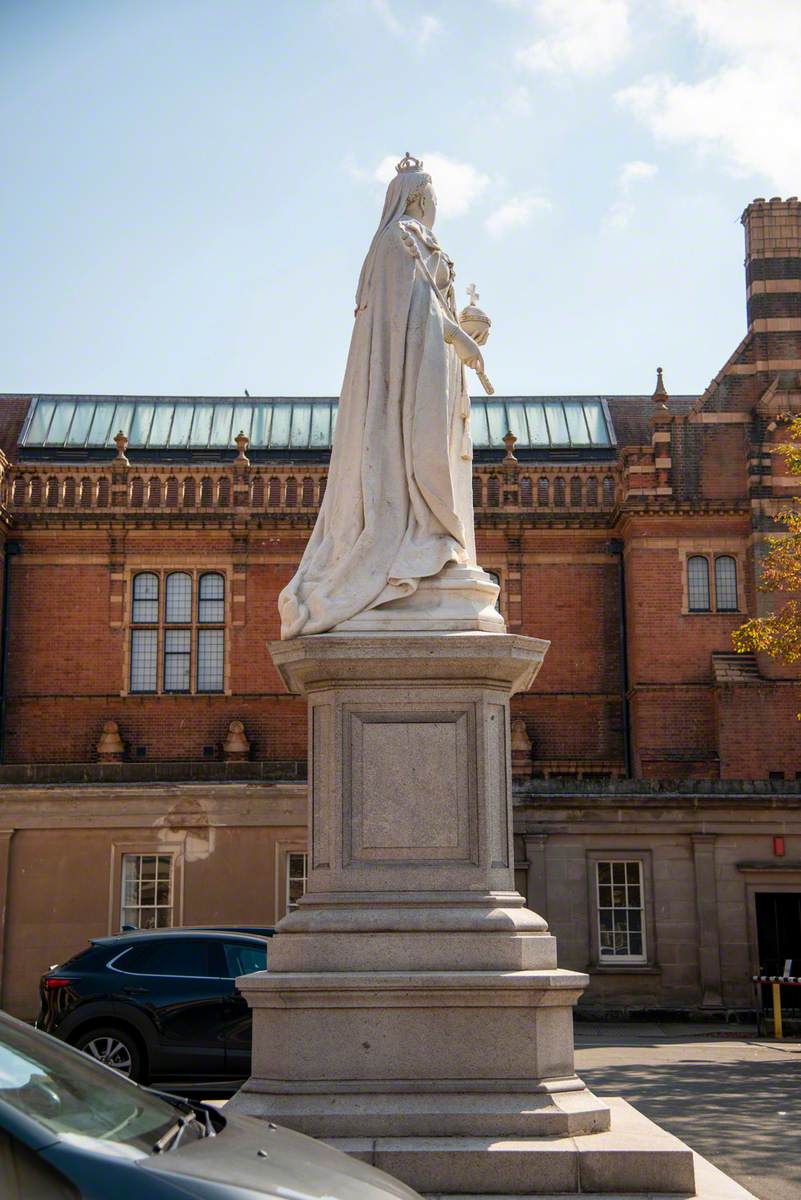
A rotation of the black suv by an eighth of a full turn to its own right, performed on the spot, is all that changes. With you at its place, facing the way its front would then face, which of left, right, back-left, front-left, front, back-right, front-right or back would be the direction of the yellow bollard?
left

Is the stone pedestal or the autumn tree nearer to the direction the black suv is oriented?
the autumn tree

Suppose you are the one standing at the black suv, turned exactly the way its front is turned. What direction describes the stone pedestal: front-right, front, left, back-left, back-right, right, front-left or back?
right

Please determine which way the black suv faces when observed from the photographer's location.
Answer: facing to the right of the viewer

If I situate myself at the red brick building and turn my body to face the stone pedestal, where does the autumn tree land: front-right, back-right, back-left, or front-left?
front-left

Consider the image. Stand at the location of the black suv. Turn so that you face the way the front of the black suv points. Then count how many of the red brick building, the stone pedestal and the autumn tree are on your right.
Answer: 1

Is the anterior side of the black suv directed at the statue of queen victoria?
no
